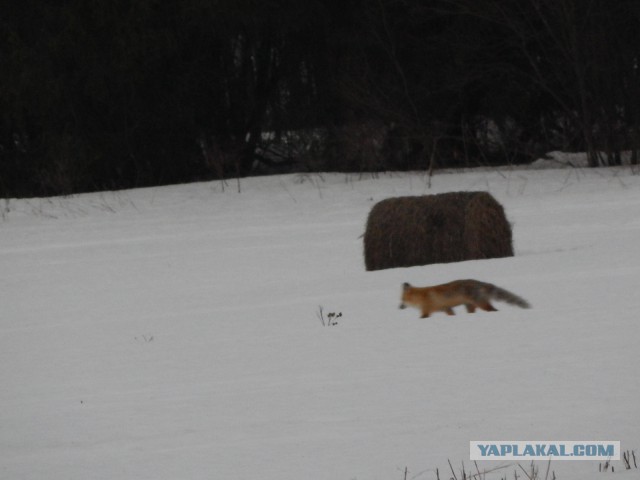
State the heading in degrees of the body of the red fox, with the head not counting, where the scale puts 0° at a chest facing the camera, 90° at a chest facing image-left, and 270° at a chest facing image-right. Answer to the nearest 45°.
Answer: approximately 90°

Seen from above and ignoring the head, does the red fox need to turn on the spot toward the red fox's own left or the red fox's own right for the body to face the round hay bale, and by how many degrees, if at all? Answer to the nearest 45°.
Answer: approximately 90° to the red fox's own right
